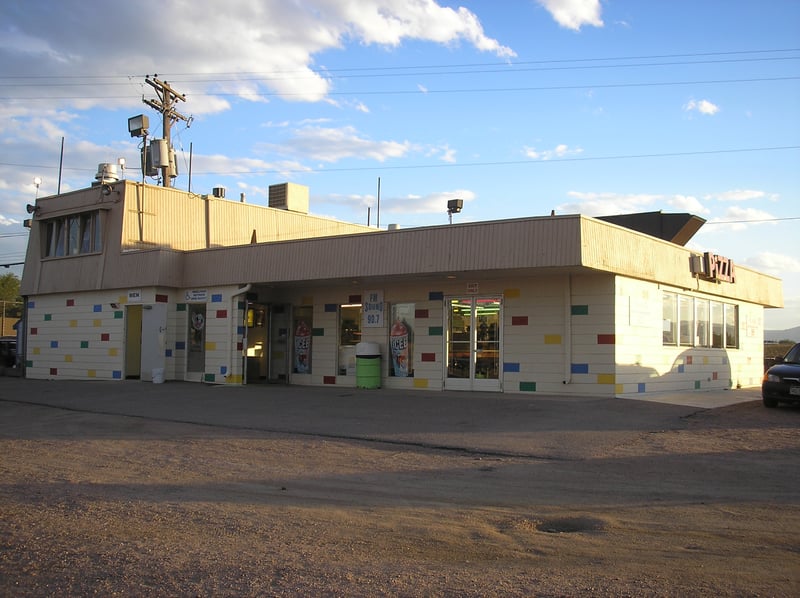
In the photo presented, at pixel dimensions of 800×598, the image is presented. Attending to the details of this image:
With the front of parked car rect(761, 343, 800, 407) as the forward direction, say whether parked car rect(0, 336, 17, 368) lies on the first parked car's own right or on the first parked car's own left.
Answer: on the first parked car's own right

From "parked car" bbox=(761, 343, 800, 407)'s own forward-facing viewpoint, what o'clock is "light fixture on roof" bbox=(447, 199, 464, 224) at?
The light fixture on roof is roughly at 2 o'clock from the parked car.

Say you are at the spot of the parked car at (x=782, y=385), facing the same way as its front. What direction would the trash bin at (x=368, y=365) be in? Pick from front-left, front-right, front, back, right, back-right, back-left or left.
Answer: front-right

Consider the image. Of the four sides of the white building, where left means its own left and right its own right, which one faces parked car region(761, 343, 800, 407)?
left

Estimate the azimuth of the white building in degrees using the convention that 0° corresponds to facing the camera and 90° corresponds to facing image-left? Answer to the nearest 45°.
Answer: approximately 45°

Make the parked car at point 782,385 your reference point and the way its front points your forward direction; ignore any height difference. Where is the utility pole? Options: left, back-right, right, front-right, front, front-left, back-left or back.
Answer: front-right

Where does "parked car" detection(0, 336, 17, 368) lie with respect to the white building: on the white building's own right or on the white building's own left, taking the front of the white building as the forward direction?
on the white building's own right

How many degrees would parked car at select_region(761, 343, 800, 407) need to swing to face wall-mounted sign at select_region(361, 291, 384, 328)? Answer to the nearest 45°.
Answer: approximately 45° to its right

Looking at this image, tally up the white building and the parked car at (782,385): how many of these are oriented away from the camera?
0

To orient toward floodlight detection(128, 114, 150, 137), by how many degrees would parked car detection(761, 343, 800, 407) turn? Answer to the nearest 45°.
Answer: approximately 45° to its right

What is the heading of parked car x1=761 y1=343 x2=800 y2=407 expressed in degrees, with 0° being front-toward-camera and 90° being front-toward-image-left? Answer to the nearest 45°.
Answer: approximately 45°
